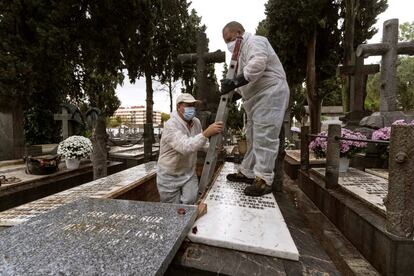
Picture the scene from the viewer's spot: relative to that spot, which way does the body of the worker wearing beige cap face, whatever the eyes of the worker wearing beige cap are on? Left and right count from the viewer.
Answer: facing the viewer and to the right of the viewer

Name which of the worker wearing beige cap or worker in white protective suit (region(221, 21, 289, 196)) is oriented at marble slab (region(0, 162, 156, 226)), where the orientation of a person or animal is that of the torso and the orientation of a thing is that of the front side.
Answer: the worker in white protective suit

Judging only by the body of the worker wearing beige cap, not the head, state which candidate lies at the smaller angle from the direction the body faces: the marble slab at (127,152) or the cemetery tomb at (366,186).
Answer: the cemetery tomb

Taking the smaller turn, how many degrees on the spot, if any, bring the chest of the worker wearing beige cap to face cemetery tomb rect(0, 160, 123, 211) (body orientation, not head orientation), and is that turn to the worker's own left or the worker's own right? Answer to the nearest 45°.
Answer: approximately 180°

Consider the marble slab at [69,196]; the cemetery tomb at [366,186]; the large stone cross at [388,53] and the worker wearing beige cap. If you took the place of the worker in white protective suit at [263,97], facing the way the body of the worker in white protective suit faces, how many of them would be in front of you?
2

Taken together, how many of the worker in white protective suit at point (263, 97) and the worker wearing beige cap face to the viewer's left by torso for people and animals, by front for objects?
1

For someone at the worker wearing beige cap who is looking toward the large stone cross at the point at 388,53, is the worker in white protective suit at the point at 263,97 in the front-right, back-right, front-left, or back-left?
front-right

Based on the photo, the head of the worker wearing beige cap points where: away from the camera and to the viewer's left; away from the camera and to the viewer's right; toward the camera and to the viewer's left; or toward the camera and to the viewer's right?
toward the camera and to the viewer's right

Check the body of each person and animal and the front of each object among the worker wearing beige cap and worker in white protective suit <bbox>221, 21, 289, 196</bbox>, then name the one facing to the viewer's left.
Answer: the worker in white protective suit

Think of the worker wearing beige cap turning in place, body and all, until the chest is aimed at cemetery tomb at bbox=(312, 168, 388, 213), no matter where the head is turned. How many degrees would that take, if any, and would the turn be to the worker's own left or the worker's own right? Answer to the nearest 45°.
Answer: approximately 45° to the worker's own left

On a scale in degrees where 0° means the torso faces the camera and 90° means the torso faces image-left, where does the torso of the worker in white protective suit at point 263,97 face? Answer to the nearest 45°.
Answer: approximately 90°

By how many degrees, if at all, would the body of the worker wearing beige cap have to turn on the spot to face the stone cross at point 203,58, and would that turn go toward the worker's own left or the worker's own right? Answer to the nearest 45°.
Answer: approximately 135° to the worker's own left

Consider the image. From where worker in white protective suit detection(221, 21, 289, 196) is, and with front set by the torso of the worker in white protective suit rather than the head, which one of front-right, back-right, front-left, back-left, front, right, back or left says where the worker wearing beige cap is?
front
